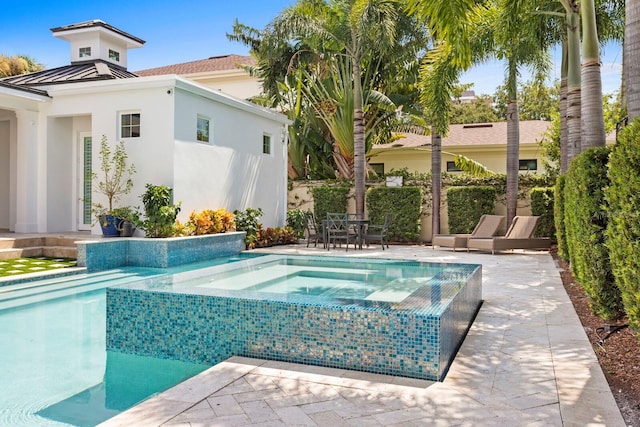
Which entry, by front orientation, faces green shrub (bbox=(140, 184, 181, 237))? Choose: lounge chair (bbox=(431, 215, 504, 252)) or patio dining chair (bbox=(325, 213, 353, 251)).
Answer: the lounge chair

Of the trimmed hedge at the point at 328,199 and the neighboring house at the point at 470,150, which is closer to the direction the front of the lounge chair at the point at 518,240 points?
the trimmed hedge
